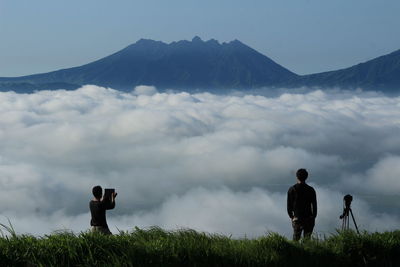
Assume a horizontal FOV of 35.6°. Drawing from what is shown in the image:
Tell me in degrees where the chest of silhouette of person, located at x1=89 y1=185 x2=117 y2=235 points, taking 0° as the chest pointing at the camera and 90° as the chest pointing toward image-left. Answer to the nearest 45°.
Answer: approximately 225°

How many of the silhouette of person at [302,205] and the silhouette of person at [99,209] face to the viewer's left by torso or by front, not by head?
0

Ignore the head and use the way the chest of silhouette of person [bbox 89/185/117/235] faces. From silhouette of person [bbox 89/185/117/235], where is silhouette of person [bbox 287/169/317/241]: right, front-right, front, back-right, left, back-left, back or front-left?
front-right

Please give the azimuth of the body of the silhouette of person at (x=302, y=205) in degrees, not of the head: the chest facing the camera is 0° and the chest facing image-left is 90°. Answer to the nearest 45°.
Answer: approximately 180°

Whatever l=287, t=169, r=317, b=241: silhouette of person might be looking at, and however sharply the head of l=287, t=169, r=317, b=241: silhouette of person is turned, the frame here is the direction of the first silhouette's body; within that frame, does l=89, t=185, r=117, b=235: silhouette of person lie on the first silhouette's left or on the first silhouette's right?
on the first silhouette's left
